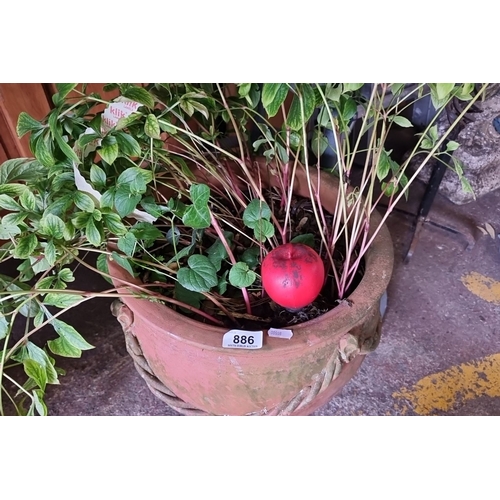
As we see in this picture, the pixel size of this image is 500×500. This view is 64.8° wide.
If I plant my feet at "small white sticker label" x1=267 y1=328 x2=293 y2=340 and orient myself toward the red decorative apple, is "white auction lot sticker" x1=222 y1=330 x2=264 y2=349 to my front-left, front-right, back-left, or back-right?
back-left

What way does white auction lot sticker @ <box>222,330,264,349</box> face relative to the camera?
toward the camera
